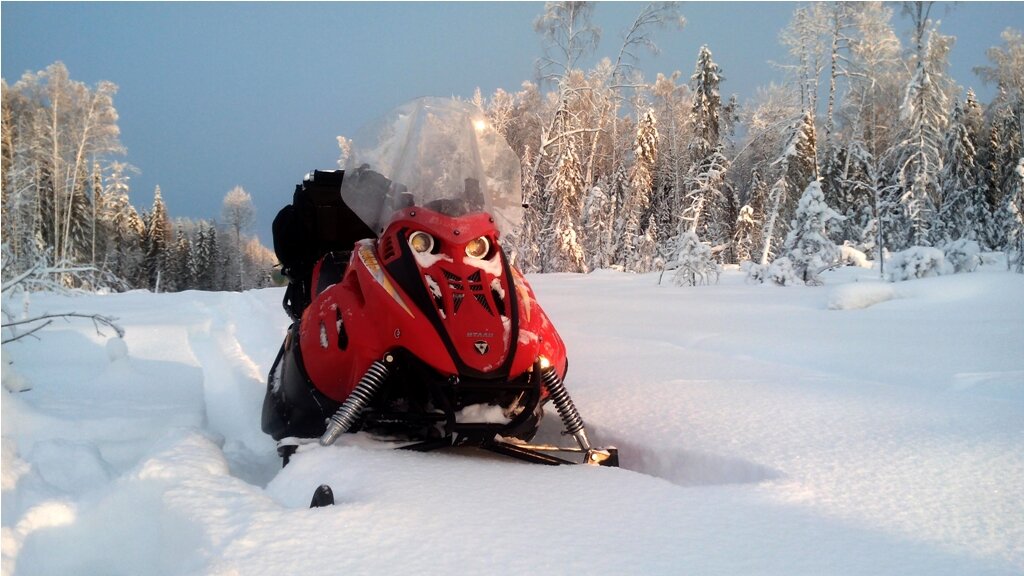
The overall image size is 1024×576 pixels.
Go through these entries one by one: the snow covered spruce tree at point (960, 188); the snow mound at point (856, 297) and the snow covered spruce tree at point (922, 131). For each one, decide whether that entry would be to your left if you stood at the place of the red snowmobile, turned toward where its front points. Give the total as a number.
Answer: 3

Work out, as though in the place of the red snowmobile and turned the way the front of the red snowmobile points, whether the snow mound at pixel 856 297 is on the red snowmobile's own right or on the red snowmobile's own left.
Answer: on the red snowmobile's own left

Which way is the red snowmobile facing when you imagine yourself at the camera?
facing the viewer and to the right of the viewer

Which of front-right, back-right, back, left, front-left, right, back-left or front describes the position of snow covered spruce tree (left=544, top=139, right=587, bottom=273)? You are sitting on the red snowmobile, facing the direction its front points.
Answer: back-left

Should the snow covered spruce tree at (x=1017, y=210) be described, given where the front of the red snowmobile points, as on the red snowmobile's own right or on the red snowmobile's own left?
on the red snowmobile's own left

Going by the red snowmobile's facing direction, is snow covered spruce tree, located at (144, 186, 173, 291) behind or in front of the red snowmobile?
behind

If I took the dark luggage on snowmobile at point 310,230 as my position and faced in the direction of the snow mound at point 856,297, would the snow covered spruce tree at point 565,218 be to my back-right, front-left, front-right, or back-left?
front-left

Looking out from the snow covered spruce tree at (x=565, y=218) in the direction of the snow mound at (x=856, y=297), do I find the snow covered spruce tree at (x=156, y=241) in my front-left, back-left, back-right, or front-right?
back-right

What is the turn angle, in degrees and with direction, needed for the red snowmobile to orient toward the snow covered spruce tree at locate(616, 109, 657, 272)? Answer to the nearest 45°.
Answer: approximately 135° to its left
